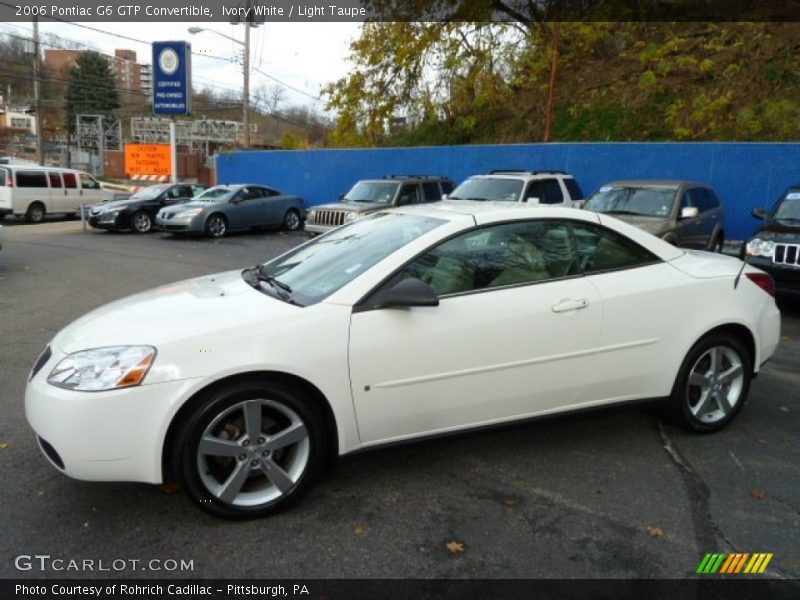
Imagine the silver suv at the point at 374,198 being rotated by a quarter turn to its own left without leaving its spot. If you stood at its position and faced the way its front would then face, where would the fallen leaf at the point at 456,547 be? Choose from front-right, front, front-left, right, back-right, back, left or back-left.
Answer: front-right

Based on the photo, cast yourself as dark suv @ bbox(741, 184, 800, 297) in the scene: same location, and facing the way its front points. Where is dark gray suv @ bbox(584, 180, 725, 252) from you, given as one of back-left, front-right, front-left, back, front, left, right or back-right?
right

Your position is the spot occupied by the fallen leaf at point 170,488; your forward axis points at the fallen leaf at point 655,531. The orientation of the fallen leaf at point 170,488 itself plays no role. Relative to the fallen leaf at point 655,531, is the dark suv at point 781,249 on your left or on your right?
left

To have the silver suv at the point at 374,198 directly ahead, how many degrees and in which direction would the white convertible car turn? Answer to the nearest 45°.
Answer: approximately 135° to its right

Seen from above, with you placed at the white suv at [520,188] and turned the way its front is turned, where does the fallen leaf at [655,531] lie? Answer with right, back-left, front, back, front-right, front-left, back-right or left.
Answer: front-left

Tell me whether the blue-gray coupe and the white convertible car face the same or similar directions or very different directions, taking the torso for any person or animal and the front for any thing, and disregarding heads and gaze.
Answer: same or similar directions

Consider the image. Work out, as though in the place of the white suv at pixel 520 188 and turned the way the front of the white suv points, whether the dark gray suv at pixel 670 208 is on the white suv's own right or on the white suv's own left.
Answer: on the white suv's own left

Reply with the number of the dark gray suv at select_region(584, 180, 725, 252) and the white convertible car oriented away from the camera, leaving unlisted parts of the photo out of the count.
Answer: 0

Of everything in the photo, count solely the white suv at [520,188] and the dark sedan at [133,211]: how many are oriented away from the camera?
0

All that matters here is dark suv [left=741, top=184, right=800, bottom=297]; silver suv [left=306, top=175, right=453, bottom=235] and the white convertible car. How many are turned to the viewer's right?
0

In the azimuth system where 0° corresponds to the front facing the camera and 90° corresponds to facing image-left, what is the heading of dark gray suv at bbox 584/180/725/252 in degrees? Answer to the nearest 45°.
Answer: approximately 45°

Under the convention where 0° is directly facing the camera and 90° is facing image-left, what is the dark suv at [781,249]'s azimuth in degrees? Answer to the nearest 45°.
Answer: approximately 45°

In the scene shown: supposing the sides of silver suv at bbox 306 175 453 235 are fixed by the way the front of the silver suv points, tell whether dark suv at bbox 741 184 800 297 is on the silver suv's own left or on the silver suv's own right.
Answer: on the silver suv's own left

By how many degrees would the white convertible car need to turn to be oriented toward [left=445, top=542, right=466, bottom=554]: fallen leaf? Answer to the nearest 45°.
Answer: approximately 90° to its left

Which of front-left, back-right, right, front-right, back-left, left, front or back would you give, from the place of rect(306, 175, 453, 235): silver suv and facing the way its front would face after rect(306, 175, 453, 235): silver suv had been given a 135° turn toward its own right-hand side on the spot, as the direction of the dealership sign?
front-left

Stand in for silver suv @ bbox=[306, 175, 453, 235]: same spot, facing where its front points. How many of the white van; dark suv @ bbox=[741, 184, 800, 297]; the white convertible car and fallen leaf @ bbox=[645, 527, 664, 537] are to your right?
1

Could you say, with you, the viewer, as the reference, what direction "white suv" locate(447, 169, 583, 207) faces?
facing the viewer and to the left of the viewer

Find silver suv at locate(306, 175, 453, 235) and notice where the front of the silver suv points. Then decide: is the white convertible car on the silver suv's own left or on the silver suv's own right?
on the silver suv's own left
